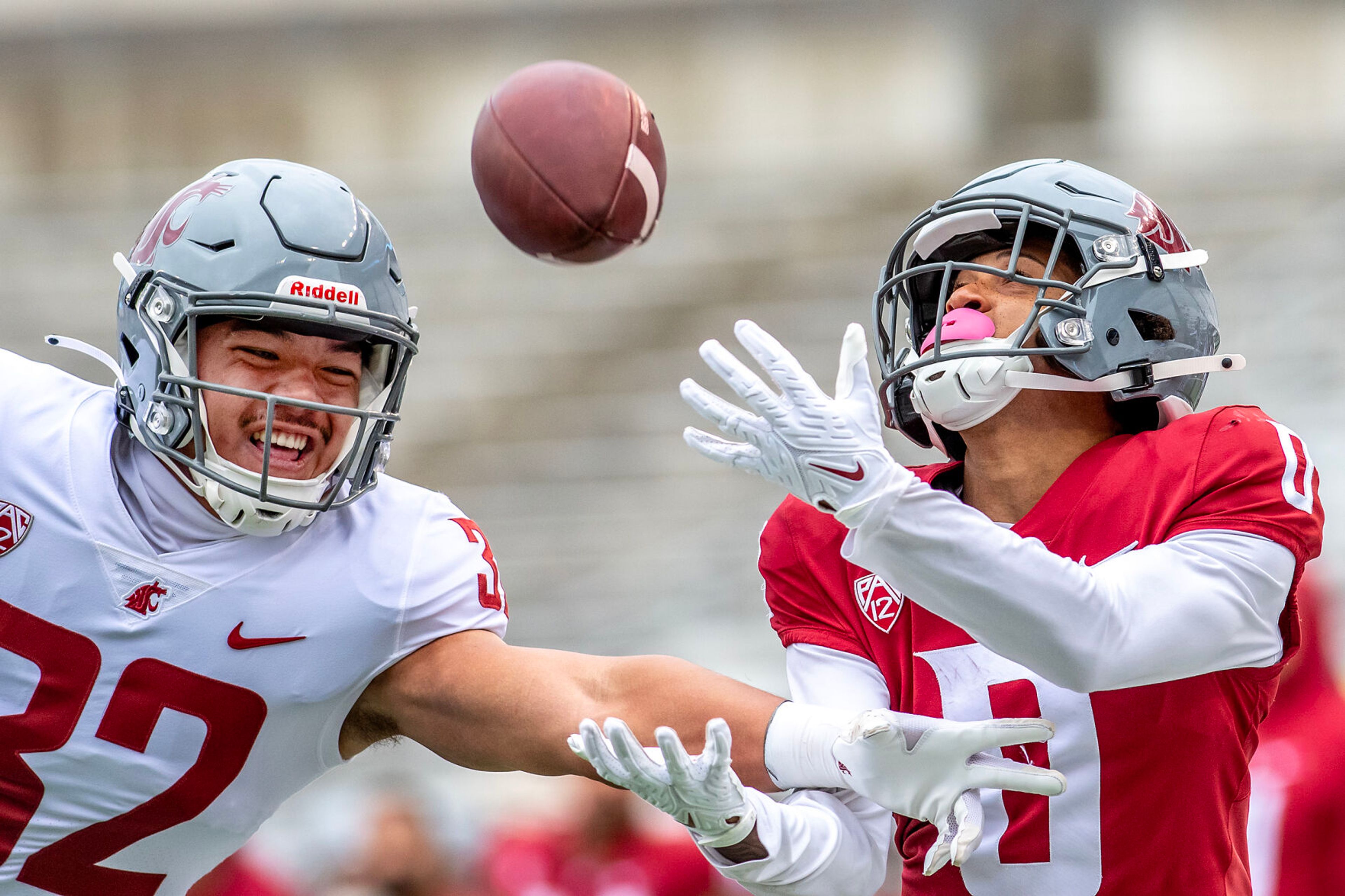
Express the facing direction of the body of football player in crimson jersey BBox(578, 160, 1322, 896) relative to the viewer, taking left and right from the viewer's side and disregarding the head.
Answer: facing the viewer and to the left of the viewer

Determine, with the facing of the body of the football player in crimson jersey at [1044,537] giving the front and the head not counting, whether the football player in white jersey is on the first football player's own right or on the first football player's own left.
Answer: on the first football player's own right

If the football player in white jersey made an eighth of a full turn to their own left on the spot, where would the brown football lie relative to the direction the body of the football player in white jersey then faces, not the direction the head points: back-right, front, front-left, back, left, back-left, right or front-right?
left

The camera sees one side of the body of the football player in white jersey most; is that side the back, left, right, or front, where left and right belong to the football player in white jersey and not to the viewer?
front

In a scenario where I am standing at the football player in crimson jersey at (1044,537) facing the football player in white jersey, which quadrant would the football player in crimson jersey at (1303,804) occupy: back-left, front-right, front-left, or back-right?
back-right

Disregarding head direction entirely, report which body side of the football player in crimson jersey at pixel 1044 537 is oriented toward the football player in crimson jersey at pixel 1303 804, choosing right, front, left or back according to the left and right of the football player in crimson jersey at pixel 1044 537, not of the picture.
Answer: back

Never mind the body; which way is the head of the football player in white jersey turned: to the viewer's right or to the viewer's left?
to the viewer's right

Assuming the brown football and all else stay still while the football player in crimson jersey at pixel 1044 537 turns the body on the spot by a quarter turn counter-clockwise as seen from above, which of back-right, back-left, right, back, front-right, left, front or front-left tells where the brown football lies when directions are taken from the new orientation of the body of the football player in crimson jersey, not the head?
back

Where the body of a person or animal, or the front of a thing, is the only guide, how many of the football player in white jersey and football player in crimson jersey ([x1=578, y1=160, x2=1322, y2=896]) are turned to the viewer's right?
0

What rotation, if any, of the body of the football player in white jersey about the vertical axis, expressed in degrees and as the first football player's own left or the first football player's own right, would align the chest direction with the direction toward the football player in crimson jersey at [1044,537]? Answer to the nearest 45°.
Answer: approximately 90° to the first football player's own left

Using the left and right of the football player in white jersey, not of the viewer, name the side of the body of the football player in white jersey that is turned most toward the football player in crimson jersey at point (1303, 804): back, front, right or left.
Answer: left
